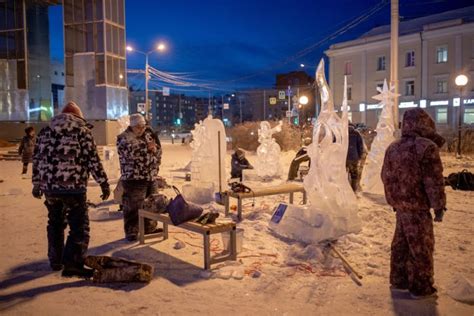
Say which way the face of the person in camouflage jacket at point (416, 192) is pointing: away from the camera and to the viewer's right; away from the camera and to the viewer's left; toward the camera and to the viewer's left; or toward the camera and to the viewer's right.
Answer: away from the camera and to the viewer's right

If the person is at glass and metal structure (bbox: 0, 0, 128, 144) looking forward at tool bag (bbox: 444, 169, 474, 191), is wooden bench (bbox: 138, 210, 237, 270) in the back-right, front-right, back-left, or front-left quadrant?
front-right

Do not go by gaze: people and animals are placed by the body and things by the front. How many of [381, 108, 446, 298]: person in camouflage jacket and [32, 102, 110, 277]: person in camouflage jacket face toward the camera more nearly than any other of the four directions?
0

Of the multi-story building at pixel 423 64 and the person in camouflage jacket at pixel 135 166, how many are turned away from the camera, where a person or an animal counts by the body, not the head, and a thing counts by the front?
0

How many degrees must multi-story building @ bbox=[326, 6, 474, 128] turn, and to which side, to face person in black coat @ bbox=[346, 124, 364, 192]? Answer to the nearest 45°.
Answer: approximately 45° to its left

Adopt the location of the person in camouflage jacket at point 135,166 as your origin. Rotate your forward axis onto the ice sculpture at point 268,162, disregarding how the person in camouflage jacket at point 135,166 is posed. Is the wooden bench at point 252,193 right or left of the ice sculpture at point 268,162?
right

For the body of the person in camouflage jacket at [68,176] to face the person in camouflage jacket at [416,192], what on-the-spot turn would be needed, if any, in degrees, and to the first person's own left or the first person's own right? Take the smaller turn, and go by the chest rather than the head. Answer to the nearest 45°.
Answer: approximately 90° to the first person's own right

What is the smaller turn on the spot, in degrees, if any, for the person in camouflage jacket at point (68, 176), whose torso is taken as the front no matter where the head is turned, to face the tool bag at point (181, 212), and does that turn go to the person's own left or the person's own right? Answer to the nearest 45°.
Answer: approximately 45° to the person's own right

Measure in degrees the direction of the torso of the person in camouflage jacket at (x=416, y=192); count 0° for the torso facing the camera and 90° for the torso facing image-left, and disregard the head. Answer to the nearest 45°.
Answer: approximately 225°

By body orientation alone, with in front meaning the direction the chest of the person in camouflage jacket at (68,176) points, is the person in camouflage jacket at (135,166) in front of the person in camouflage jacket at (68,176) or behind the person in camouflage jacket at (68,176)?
in front

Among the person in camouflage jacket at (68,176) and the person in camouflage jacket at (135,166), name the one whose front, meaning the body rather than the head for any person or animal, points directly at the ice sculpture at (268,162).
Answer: the person in camouflage jacket at (68,176)

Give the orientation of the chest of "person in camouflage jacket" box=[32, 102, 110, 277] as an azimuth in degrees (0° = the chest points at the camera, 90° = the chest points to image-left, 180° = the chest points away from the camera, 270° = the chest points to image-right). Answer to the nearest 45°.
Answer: approximately 225°

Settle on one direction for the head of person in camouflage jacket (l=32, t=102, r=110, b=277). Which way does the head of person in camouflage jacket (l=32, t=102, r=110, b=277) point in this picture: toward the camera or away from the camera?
away from the camera

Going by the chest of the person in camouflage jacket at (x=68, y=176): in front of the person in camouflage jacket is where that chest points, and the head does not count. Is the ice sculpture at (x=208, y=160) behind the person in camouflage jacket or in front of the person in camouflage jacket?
in front

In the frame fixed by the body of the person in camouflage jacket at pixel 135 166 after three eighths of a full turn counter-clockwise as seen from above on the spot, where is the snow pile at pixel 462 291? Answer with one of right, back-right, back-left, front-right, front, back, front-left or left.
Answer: back-right
